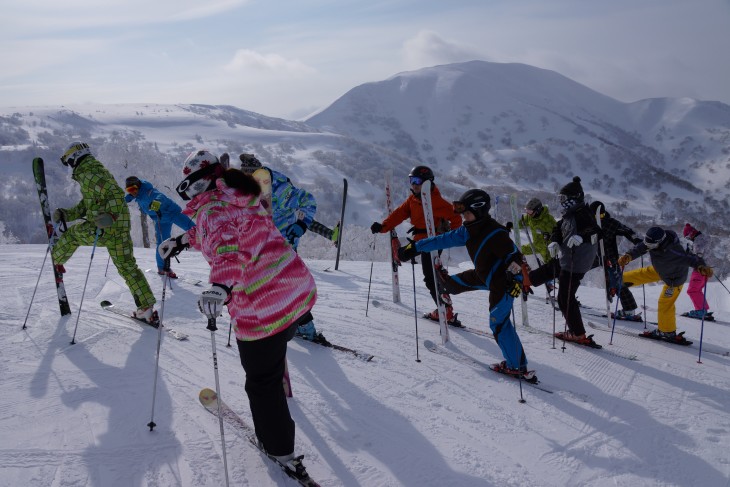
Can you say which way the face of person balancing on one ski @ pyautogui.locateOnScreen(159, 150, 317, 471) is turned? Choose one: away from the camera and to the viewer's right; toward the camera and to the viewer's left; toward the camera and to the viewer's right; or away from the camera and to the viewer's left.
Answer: away from the camera and to the viewer's left

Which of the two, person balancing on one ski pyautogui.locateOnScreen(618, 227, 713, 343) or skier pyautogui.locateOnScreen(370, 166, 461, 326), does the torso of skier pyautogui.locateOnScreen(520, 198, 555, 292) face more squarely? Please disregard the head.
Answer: the skier

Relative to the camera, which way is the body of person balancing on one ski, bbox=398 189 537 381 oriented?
to the viewer's left

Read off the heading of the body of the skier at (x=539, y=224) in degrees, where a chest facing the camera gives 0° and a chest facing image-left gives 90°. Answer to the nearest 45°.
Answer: approximately 45°

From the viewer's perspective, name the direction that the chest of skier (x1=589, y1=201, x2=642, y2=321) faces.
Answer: to the viewer's left

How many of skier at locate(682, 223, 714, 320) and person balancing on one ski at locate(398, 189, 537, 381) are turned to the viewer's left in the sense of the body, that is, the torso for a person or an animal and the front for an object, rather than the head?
2

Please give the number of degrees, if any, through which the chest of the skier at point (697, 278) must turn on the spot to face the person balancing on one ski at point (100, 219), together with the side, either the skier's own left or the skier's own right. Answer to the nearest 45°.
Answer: approximately 45° to the skier's own left

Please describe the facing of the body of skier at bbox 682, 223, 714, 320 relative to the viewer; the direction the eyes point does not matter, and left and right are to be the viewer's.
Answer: facing to the left of the viewer

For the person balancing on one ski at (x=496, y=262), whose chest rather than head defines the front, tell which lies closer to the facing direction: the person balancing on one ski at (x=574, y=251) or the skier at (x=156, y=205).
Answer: the skier
